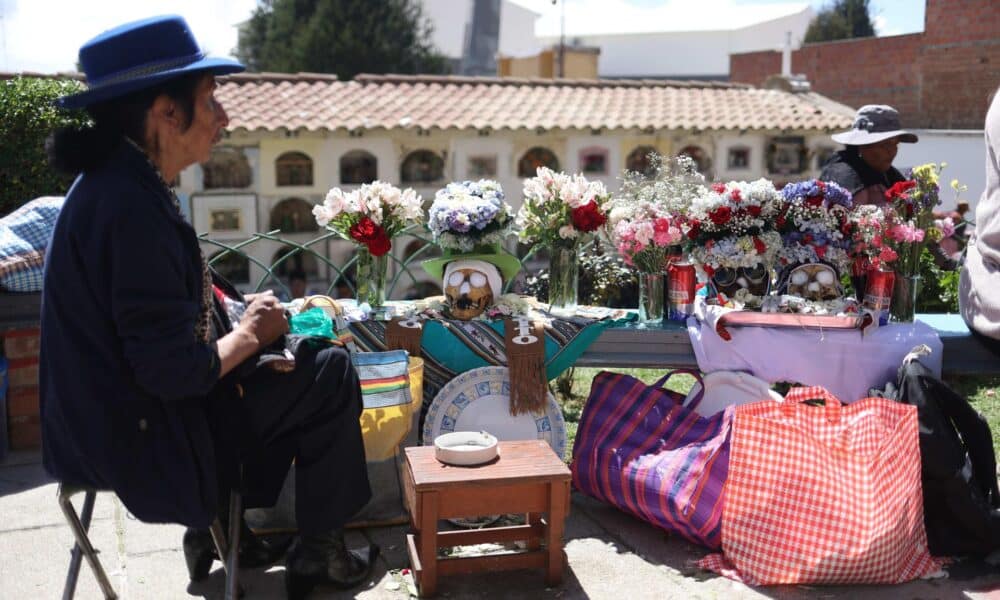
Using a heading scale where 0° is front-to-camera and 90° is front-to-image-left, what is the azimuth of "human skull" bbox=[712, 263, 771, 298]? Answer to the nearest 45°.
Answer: approximately 0°

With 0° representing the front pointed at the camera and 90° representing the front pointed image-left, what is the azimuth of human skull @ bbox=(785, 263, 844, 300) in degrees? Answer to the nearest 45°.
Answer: approximately 0°

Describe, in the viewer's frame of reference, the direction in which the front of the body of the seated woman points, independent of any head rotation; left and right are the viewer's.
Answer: facing to the right of the viewer

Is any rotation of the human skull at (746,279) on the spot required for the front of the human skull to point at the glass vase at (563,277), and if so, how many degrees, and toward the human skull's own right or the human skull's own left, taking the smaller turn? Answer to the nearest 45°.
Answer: approximately 90° to the human skull's own right

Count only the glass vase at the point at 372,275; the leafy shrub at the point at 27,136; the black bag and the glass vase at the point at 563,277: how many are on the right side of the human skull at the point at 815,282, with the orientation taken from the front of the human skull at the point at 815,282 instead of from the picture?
3

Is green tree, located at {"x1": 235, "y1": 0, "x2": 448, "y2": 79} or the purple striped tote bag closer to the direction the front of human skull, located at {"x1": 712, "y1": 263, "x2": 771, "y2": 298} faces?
the purple striped tote bag

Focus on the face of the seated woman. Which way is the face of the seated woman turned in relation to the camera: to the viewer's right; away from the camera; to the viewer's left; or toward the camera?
to the viewer's right

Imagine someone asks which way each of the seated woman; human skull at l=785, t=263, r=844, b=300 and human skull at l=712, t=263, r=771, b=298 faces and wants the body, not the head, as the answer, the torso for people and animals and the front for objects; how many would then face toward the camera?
2

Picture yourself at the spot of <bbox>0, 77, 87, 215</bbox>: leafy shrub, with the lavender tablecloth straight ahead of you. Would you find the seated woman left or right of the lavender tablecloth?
right
